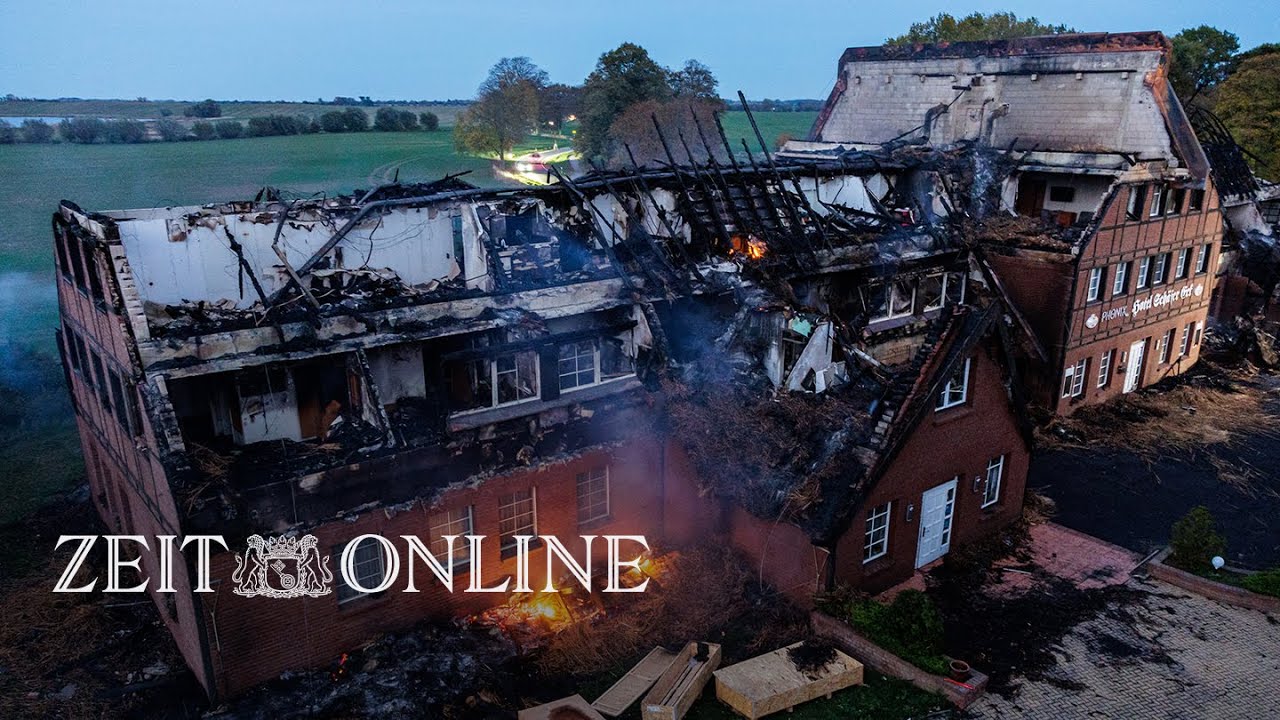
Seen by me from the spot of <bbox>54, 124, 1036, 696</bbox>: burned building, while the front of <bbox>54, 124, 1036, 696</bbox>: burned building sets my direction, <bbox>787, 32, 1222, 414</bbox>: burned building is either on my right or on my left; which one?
on my left

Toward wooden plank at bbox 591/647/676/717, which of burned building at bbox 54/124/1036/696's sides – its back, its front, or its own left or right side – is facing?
front

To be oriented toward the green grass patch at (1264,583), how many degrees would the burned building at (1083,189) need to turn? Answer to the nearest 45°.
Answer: approximately 45° to its right

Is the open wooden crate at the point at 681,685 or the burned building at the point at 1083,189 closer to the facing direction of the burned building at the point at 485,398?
the open wooden crate

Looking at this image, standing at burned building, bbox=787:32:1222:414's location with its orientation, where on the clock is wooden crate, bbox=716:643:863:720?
The wooden crate is roughly at 2 o'clock from the burned building.

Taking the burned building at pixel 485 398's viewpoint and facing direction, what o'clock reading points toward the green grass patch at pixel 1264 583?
The green grass patch is roughly at 11 o'clock from the burned building.

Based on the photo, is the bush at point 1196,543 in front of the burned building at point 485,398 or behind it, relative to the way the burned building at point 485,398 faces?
in front

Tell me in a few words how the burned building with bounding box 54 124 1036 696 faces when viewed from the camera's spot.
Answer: facing the viewer and to the right of the viewer

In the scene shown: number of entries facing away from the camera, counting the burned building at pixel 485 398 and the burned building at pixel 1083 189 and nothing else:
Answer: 0

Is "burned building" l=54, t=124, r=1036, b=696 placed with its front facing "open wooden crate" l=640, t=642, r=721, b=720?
yes
